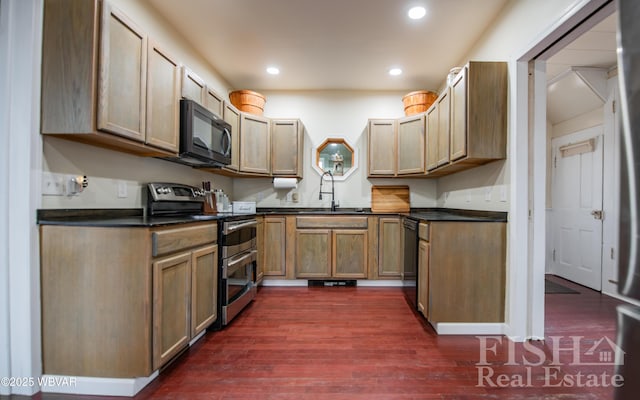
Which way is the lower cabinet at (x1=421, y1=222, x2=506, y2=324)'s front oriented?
to the viewer's left

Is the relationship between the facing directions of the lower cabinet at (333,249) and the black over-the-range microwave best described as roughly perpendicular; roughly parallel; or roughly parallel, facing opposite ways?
roughly perpendicular

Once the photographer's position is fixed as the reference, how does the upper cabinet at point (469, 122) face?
facing the viewer and to the left of the viewer

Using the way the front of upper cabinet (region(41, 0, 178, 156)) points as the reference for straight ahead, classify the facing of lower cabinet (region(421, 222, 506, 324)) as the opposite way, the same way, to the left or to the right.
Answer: the opposite way

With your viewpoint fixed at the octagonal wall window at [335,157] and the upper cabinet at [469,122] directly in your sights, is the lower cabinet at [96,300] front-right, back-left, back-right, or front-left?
front-right

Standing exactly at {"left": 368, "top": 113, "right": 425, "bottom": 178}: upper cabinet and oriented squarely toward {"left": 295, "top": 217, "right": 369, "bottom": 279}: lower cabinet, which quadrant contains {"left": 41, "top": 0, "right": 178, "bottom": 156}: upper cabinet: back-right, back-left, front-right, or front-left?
front-left

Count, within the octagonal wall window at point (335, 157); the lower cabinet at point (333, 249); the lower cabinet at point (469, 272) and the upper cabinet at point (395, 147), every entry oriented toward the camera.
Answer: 3

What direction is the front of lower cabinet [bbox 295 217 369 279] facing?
toward the camera

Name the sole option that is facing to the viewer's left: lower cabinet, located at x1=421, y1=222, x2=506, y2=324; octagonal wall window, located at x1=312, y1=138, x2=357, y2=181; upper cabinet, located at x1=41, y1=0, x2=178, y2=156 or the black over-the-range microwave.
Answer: the lower cabinet

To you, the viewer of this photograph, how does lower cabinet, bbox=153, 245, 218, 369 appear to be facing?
facing the viewer and to the right of the viewer

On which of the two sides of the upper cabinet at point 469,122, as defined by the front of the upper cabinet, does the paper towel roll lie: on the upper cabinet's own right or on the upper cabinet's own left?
on the upper cabinet's own right

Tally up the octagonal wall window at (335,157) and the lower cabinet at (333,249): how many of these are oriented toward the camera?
2

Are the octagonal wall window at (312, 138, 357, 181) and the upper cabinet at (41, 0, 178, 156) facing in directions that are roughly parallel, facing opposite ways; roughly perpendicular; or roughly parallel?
roughly perpendicular

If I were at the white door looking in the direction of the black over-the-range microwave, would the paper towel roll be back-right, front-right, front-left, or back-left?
front-right

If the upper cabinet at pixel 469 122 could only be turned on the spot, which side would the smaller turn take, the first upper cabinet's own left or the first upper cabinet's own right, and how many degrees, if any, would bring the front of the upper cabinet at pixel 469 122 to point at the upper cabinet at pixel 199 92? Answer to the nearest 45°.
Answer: approximately 45° to the first upper cabinet's own right

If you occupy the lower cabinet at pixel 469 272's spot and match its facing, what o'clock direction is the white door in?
The white door is roughly at 4 o'clock from the lower cabinet.

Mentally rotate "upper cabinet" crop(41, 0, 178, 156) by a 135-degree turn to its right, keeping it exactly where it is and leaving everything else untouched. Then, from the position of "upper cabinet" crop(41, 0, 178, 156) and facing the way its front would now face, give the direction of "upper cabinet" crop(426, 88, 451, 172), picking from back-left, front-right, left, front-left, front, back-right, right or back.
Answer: back
